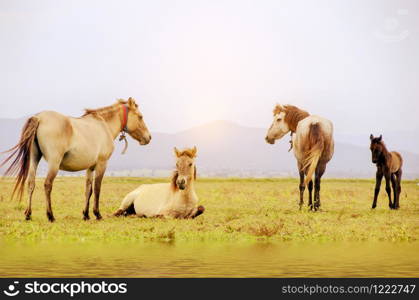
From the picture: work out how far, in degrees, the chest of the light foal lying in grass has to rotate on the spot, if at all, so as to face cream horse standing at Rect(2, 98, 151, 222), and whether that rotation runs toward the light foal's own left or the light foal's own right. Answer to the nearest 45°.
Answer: approximately 135° to the light foal's own right

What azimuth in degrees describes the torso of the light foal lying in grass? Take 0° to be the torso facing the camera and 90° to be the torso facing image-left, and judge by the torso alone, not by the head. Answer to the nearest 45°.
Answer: approximately 315°

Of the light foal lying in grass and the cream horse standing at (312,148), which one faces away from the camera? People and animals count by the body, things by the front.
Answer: the cream horse standing

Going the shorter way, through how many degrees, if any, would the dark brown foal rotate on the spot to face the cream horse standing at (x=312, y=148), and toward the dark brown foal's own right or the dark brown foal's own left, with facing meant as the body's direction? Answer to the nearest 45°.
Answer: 0° — it already faces it

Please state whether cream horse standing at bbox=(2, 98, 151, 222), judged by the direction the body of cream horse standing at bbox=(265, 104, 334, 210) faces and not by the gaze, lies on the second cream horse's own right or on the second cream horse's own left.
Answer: on the second cream horse's own left

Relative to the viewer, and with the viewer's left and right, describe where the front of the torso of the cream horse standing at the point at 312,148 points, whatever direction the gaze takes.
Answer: facing away from the viewer

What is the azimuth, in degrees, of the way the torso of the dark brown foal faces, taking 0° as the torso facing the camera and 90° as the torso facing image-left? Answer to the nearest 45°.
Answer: approximately 45°
